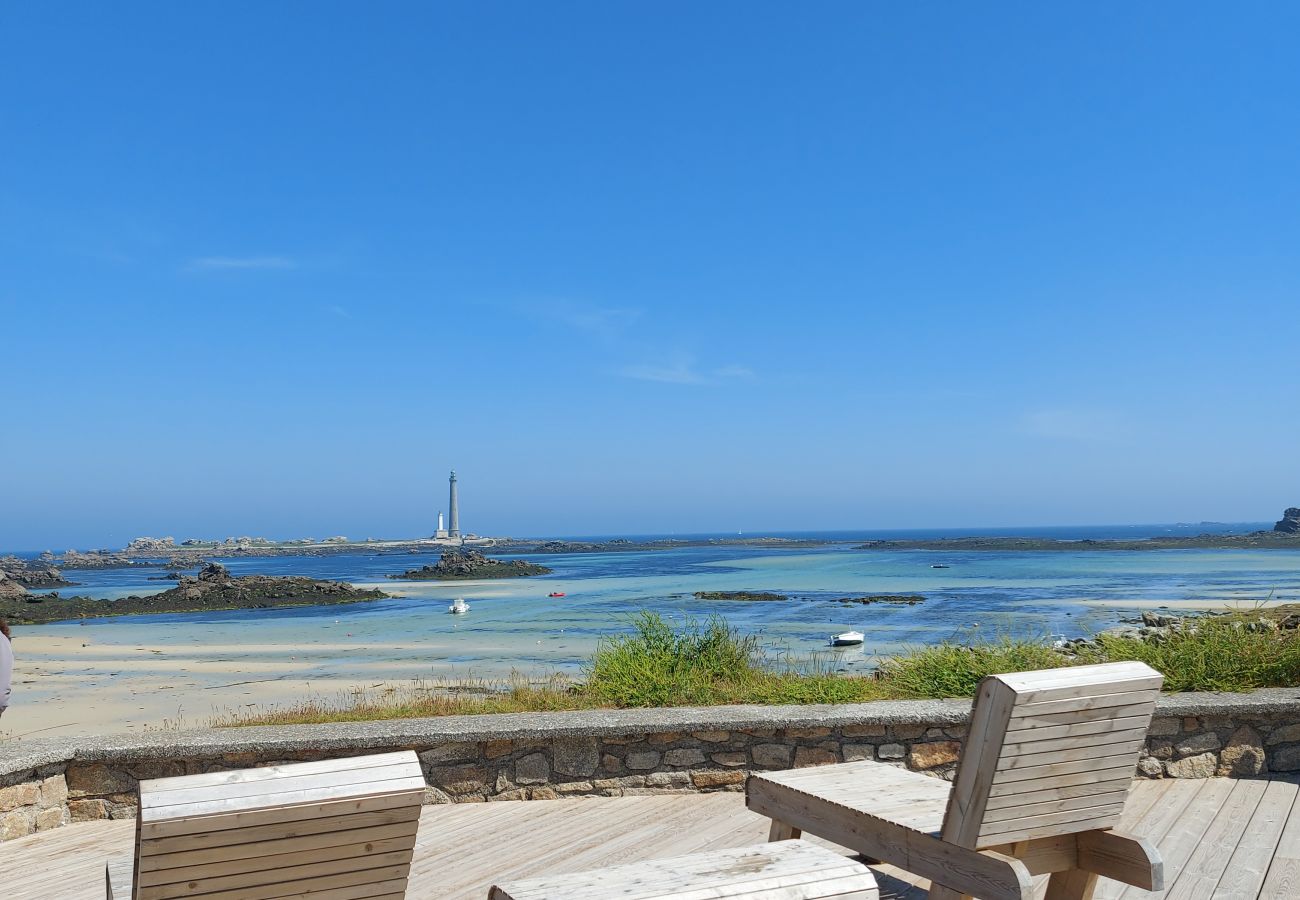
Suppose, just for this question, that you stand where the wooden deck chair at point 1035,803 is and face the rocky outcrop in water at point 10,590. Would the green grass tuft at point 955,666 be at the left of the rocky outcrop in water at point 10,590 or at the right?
right

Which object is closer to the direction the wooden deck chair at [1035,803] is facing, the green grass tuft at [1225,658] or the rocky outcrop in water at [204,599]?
the rocky outcrop in water

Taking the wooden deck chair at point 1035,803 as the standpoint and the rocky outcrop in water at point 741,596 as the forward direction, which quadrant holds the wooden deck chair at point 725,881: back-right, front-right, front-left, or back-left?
back-left

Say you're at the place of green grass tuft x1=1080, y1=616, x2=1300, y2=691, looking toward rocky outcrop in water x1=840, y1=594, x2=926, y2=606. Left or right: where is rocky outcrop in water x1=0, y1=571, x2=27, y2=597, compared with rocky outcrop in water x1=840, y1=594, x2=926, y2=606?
left

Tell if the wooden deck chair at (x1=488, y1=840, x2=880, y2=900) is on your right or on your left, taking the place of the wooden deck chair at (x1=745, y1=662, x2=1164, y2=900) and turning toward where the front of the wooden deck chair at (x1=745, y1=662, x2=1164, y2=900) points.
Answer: on your left

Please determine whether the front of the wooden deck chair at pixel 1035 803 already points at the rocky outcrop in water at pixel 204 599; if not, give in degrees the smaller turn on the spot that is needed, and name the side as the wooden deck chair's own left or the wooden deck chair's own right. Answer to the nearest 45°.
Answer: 0° — it already faces it

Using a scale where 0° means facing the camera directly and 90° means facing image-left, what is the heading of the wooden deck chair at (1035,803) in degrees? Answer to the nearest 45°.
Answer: approximately 135°
